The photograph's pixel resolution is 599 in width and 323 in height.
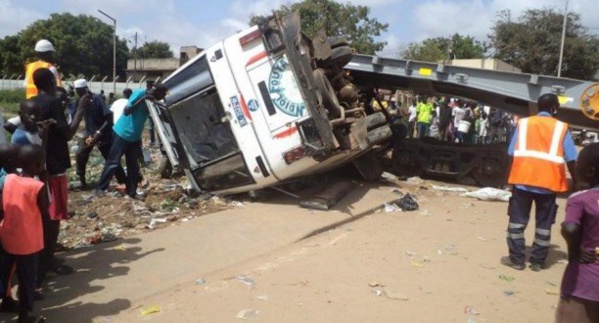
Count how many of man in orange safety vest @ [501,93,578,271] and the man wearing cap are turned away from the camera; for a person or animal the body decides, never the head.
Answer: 1

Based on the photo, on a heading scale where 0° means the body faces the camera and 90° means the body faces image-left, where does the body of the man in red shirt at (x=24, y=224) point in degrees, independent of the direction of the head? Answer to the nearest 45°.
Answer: approximately 225°

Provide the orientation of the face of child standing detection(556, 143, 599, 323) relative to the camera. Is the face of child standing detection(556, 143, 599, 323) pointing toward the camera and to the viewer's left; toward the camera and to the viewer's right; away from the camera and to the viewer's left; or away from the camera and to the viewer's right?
away from the camera and to the viewer's left
